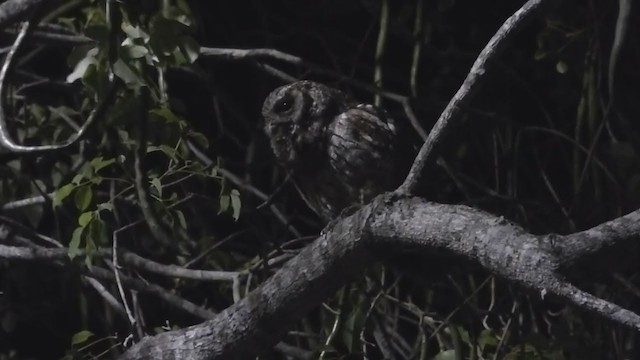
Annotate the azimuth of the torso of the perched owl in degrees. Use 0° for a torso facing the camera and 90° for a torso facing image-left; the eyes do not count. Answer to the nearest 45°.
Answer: approximately 90°

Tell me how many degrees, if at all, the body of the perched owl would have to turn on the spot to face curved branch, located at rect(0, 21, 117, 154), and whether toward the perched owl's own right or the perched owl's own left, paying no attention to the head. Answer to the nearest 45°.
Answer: approximately 45° to the perched owl's own left
